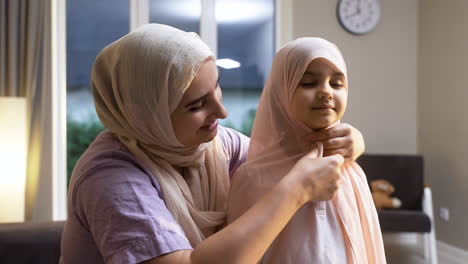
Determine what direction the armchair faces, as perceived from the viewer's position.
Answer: facing the viewer

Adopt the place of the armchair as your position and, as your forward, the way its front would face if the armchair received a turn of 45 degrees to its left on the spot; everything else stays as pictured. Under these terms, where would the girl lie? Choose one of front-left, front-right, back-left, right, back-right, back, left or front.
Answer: front-right

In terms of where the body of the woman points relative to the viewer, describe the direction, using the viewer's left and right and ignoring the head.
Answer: facing the viewer and to the right of the viewer

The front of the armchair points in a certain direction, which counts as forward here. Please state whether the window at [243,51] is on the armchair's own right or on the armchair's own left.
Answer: on the armchair's own right

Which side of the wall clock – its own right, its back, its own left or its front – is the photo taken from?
front

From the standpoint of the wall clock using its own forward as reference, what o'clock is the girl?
The girl is roughly at 12 o'clock from the wall clock.

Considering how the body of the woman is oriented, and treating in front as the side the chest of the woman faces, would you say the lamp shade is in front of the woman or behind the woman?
behind

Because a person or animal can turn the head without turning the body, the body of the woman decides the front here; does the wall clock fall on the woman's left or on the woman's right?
on the woman's left

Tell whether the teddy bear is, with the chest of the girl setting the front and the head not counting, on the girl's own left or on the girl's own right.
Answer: on the girl's own left

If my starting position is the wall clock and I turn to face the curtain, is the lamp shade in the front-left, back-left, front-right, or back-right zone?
front-left

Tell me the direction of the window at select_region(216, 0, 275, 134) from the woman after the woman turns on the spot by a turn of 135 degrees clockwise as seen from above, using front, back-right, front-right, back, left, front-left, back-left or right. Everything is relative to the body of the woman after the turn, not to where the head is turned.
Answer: right

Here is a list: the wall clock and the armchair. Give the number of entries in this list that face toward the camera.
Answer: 2
